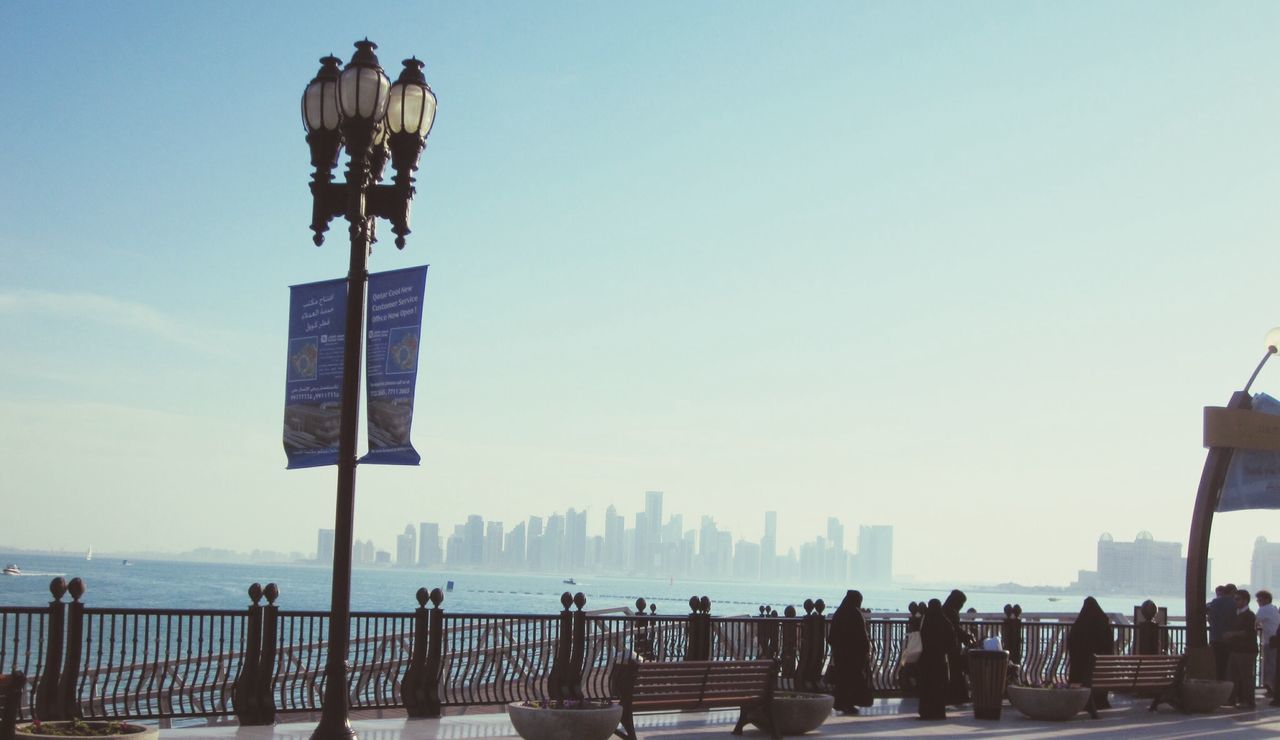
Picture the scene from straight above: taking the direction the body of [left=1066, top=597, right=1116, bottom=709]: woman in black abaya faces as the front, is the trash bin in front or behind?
behind

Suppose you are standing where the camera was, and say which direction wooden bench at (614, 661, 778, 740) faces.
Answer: facing away from the viewer and to the left of the viewer

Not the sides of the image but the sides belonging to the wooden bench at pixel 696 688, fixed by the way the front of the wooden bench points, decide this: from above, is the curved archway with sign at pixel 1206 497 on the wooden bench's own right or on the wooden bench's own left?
on the wooden bench's own right

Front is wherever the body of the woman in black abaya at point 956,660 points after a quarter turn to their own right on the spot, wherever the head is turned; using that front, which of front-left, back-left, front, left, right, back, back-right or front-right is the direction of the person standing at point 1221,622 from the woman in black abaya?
back-left

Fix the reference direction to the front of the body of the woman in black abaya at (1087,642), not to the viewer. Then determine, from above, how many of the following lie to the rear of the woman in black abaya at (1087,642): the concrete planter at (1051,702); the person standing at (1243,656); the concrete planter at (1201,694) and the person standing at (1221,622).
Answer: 1

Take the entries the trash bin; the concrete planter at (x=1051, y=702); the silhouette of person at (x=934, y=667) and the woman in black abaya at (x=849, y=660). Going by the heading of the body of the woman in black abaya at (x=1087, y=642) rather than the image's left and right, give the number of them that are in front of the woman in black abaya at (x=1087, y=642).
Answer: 0

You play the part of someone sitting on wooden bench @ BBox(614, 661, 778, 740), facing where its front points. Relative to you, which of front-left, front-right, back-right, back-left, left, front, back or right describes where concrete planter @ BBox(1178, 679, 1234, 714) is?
right

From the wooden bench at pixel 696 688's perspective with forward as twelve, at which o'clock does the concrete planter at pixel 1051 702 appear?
The concrete planter is roughly at 3 o'clock from the wooden bench.

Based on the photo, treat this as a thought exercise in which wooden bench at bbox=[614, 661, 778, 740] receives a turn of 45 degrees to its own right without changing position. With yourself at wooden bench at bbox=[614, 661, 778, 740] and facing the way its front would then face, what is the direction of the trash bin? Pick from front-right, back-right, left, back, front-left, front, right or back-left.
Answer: front-right

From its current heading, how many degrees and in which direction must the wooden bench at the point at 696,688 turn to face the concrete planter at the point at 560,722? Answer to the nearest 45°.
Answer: approximately 90° to its left

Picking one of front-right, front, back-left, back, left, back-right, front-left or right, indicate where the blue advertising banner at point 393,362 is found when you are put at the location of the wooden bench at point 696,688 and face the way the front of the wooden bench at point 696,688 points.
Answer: left

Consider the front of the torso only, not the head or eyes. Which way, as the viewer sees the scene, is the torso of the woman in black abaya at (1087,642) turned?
away from the camera

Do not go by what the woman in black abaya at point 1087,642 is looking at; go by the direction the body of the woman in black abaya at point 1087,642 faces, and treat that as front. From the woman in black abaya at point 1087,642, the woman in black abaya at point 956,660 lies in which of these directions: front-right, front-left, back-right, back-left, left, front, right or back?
back-left
